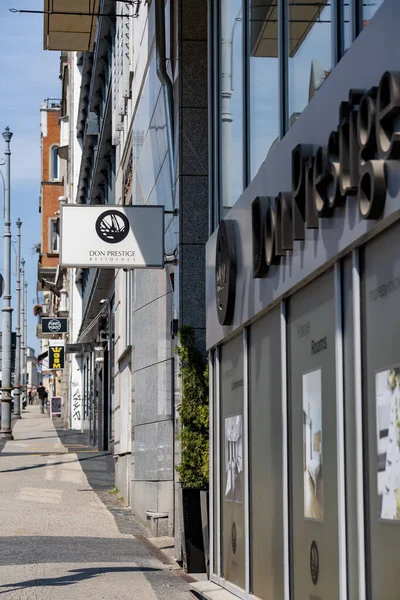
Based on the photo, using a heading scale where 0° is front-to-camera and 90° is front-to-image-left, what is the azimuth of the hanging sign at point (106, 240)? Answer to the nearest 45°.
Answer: approximately 0°

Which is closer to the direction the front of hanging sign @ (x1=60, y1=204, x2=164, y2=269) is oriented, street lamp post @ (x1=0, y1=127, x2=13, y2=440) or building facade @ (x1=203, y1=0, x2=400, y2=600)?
the building facade

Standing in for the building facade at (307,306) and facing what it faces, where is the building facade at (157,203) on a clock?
the building facade at (157,203) is roughly at 4 o'clock from the building facade at (307,306).

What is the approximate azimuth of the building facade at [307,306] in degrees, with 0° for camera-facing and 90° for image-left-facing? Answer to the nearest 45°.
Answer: approximately 45°

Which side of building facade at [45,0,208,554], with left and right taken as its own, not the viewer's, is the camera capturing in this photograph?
left

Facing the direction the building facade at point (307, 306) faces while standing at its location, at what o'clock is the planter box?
The planter box is roughly at 4 o'clock from the building facade.
